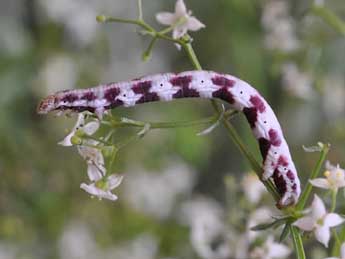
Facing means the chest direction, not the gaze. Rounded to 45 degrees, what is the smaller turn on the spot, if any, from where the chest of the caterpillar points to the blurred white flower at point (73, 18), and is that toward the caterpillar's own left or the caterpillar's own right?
approximately 90° to the caterpillar's own right

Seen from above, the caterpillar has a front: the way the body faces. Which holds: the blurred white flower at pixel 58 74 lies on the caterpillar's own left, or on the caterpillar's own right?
on the caterpillar's own right

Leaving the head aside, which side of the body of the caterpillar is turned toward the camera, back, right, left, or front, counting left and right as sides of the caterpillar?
left
